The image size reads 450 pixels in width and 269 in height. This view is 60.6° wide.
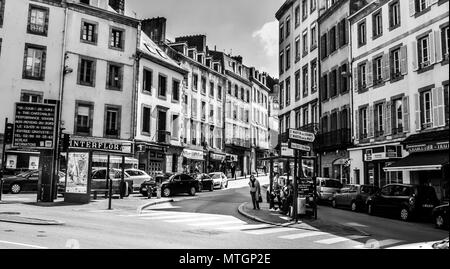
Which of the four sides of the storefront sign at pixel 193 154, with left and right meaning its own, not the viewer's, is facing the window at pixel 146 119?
right

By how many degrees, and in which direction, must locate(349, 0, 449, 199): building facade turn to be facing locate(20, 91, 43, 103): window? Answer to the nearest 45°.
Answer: approximately 45° to its right

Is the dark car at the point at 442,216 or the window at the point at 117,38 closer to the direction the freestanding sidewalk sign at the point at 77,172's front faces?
the dark car

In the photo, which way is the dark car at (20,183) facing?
to the viewer's left

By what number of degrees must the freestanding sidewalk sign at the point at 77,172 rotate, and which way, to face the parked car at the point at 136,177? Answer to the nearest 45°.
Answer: approximately 135° to its left

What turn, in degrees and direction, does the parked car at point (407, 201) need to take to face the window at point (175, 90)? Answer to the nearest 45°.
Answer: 0° — it already faces it

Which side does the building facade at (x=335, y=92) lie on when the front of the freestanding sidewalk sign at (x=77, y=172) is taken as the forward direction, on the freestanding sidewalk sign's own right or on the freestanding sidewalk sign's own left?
on the freestanding sidewalk sign's own left

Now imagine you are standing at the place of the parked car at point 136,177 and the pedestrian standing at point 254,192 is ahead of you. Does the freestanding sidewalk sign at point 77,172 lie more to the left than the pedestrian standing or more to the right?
right

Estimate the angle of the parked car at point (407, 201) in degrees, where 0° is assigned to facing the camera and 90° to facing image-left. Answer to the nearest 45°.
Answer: approximately 135°

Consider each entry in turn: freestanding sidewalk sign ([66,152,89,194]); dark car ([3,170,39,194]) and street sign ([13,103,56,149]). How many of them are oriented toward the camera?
2

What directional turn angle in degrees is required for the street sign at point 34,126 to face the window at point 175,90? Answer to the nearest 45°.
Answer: approximately 135° to its left

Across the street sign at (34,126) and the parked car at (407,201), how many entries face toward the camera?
1
